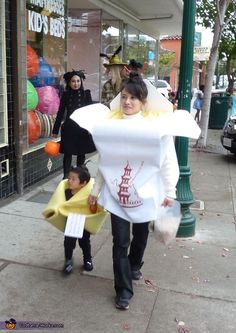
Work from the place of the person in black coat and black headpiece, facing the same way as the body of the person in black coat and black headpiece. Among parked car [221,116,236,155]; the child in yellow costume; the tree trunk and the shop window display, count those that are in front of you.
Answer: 1

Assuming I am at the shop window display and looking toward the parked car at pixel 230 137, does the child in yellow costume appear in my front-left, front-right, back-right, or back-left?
back-right

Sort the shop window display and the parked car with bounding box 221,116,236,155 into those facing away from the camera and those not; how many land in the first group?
0

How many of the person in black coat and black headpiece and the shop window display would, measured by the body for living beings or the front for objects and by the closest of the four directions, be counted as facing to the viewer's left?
0

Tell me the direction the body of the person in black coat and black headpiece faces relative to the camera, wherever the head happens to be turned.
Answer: toward the camera

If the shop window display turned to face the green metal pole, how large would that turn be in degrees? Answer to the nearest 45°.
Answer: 0° — it already faces it

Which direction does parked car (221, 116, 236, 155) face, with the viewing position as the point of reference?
facing the viewer and to the left of the viewer

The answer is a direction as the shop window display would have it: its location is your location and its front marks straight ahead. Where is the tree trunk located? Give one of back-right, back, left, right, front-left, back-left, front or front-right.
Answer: left

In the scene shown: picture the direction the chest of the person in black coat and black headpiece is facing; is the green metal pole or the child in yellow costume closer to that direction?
the child in yellow costume

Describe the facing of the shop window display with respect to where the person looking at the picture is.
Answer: facing the viewer and to the right of the viewer

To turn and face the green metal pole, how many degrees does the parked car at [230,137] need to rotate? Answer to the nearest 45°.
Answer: approximately 45° to its left

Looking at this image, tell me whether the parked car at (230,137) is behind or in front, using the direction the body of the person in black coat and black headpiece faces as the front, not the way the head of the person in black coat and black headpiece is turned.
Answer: behind

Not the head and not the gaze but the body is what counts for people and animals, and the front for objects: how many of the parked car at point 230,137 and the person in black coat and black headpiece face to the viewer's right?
0

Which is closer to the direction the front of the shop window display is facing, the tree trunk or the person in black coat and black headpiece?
the person in black coat and black headpiece

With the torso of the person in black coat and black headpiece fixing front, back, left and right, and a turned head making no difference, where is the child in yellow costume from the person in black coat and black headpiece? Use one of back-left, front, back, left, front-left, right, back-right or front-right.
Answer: front
